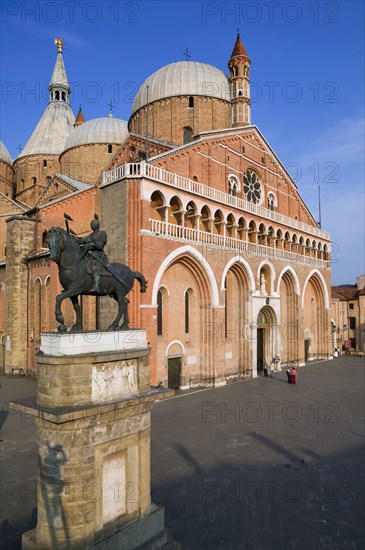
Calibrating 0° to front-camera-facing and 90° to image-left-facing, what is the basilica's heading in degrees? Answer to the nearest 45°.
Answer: approximately 315°

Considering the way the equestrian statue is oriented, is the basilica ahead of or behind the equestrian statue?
behind

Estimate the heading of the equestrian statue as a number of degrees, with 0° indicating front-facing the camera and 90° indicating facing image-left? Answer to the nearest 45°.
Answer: approximately 45°

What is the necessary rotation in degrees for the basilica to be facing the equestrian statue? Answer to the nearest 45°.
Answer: approximately 45° to its right

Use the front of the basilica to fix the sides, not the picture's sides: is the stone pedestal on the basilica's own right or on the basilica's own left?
on the basilica's own right
